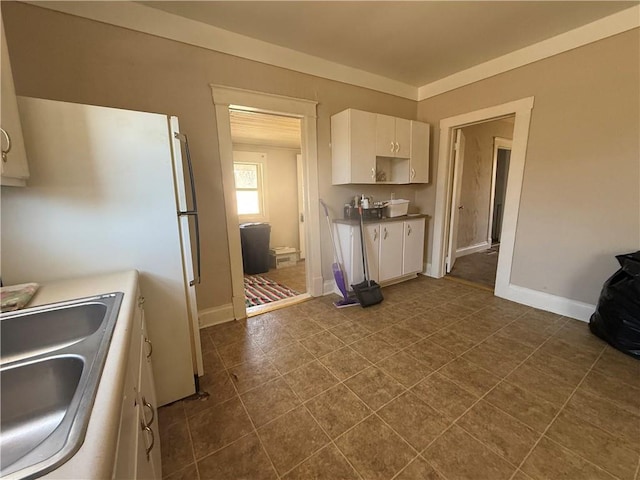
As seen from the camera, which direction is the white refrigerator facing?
to the viewer's right

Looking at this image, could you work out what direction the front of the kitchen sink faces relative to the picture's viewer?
facing to the right of the viewer

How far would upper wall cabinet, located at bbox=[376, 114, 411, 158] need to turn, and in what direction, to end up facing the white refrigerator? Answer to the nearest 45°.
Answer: approximately 90° to its right

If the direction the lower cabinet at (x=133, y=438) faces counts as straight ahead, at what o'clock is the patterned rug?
The patterned rug is roughly at 10 o'clock from the lower cabinet.

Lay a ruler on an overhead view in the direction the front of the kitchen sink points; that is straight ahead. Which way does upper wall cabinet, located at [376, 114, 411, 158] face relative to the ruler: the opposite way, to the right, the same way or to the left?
to the right

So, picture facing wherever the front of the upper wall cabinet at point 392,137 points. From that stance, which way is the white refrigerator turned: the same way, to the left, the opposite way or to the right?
to the left

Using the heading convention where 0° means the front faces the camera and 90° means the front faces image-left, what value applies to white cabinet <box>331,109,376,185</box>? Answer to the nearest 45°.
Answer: approximately 315°

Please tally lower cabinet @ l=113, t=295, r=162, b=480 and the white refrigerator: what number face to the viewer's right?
2

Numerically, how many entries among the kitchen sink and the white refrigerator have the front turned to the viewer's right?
2
